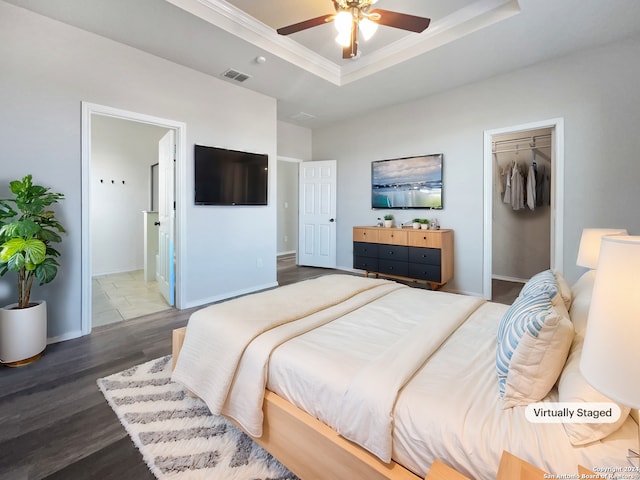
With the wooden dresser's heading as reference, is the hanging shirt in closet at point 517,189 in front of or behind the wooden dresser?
behind

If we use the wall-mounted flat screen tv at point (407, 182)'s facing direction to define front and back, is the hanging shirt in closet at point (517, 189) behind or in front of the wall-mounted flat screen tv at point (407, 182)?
behind

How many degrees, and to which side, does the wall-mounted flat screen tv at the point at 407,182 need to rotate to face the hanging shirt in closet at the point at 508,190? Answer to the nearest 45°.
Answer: approximately 135° to its left

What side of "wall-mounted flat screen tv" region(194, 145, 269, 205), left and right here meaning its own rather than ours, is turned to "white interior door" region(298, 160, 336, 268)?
left

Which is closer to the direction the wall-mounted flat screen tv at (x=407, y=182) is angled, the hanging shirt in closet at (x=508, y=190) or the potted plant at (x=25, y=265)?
the potted plant

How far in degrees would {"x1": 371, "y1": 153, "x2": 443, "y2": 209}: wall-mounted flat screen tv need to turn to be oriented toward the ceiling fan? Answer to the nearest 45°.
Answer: approximately 45° to its left

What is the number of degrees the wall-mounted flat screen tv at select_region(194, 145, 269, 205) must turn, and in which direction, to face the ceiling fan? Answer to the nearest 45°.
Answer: approximately 45° to its right
